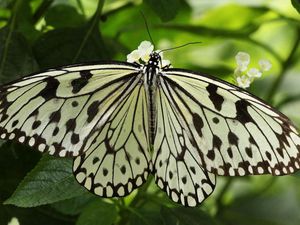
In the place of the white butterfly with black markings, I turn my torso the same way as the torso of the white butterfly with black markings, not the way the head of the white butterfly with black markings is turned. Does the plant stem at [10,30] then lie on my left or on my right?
on my left

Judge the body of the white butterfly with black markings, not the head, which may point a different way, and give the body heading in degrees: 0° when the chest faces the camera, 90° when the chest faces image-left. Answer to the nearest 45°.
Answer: approximately 180°
